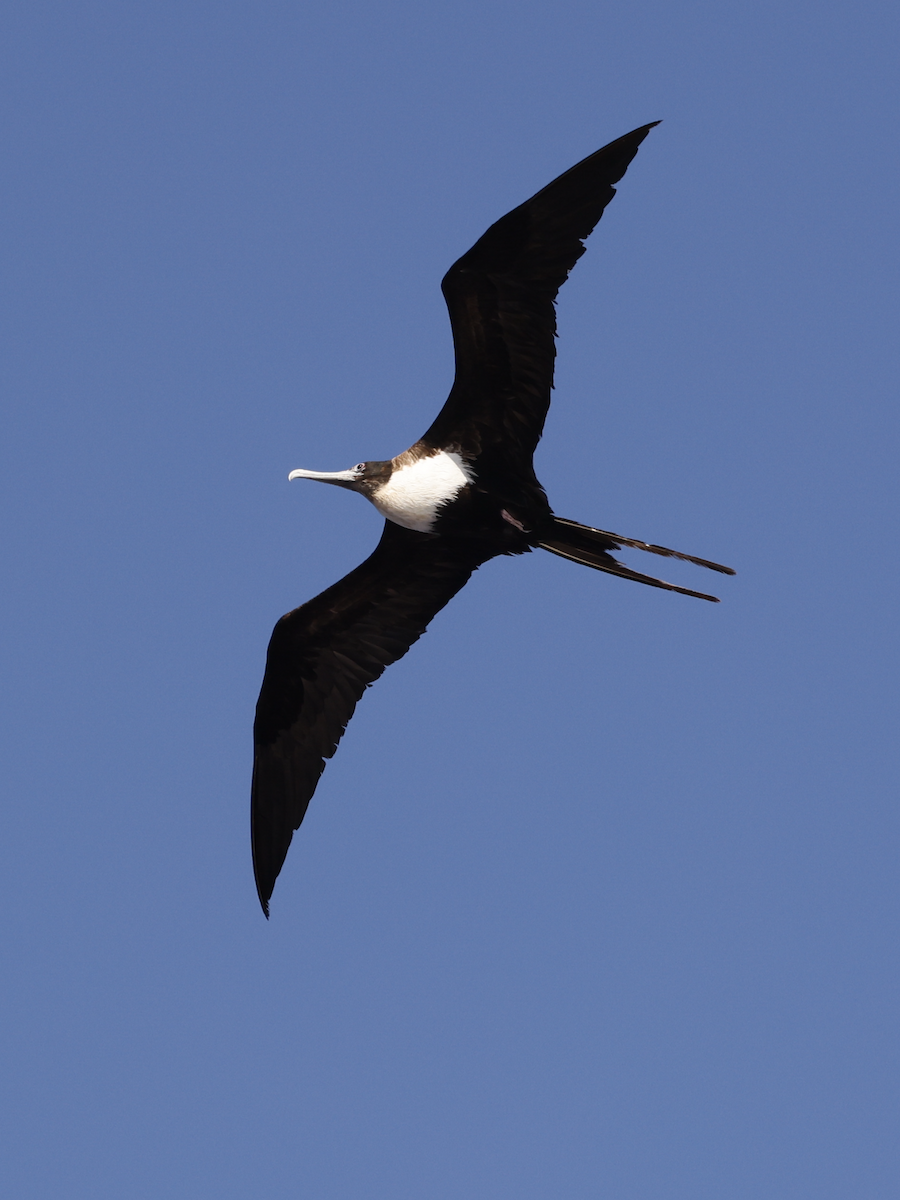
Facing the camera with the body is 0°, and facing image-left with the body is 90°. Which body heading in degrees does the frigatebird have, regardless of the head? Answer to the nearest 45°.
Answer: approximately 90°
